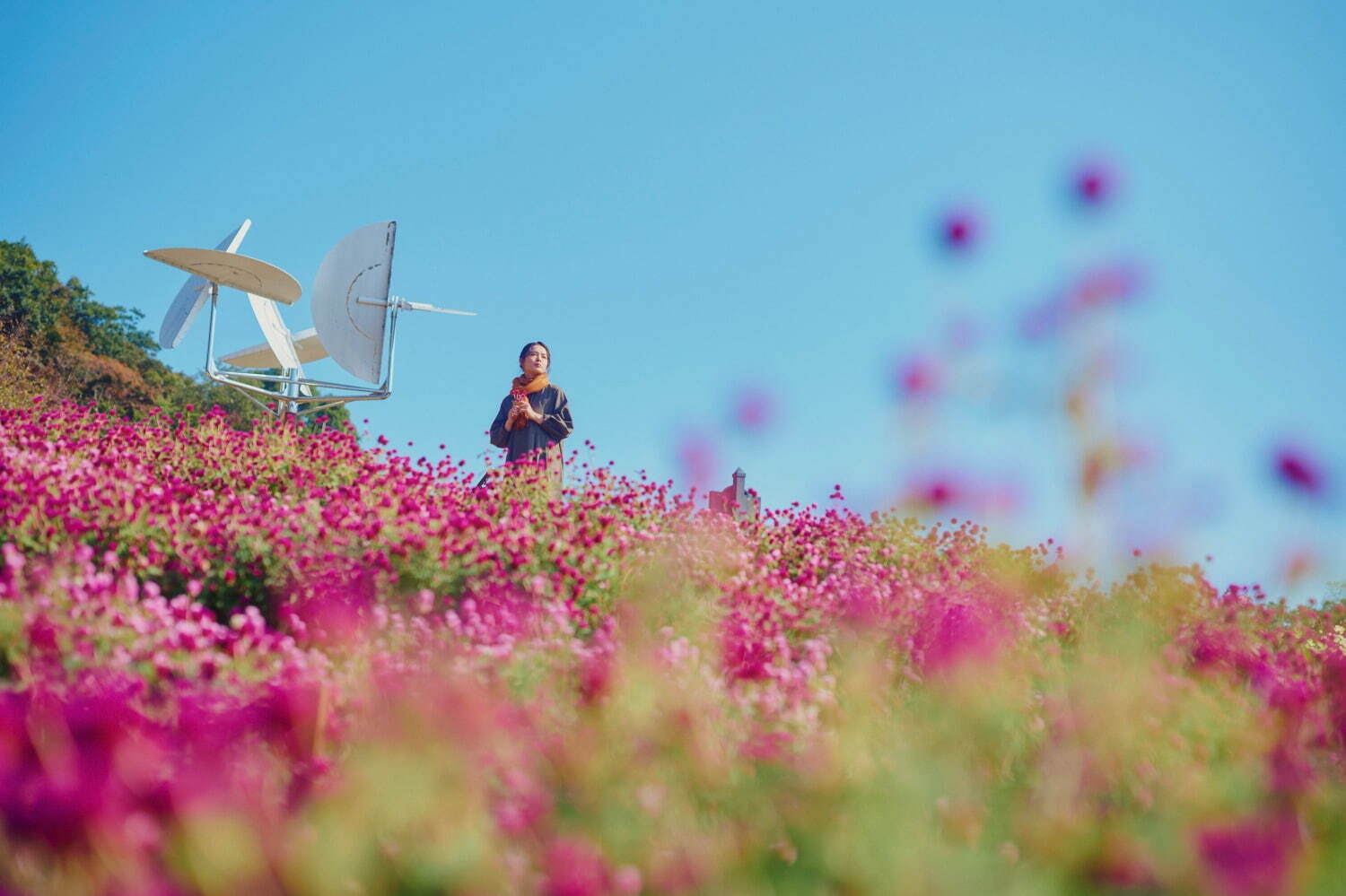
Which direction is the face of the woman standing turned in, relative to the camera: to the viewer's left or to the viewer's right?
to the viewer's right

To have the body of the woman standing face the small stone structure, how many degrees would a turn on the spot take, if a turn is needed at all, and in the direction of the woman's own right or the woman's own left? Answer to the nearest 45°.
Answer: approximately 180°

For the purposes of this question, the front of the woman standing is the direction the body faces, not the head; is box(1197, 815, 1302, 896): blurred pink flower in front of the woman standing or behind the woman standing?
in front

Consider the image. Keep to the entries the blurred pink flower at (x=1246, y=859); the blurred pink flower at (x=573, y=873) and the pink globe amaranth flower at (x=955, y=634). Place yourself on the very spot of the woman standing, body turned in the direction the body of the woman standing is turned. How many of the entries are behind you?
0

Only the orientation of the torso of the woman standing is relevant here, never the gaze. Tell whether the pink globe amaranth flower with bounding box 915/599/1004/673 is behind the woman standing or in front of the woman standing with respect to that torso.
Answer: in front

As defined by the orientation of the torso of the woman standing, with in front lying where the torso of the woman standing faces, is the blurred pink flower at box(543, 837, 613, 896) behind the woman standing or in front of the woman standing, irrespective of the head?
in front

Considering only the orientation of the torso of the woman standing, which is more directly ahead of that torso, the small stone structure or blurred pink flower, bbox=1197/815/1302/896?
the blurred pink flower

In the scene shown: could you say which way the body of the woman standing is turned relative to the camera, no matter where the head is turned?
toward the camera
